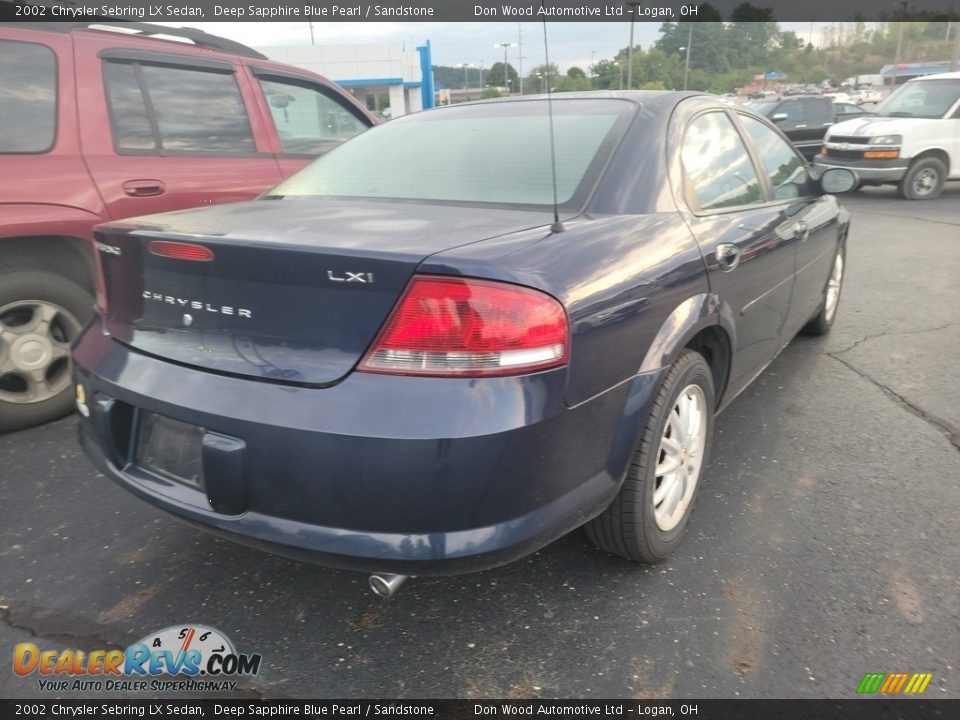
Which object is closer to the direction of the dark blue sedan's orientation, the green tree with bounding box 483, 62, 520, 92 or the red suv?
the green tree

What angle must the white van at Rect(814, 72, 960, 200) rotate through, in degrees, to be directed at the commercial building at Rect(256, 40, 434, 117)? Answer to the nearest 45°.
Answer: approximately 90° to its right

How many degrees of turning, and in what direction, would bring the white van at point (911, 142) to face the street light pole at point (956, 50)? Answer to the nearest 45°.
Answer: approximately 135° to its right

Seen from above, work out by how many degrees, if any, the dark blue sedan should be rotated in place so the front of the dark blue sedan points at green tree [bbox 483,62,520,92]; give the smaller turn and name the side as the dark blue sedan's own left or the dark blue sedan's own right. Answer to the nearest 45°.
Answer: approximately 45° to the dark blue sedan's own left

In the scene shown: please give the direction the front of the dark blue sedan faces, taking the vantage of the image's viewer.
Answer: facing away from the viewer and to the right of the viewer

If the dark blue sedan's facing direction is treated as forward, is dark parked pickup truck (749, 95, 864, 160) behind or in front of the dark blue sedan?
in front

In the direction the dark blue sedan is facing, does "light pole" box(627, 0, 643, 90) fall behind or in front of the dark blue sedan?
in front

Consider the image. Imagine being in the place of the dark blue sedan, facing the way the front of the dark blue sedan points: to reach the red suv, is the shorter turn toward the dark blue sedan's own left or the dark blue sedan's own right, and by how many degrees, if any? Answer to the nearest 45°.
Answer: approximately 90° to the dark blue sedan's own left

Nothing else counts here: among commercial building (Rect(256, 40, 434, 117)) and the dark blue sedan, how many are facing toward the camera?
1

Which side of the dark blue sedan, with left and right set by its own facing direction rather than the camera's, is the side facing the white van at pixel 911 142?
front
